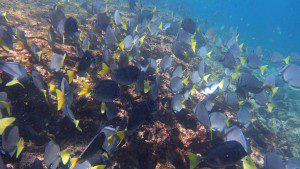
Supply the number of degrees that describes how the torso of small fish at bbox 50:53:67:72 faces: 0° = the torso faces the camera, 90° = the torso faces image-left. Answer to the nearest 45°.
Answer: approximately 90°

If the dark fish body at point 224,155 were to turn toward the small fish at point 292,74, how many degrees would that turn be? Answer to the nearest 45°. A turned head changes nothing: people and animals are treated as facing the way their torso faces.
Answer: approximately 45° to its left

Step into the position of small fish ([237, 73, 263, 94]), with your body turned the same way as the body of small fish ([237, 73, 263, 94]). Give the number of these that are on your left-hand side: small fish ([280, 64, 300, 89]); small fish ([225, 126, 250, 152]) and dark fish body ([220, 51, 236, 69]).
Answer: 1

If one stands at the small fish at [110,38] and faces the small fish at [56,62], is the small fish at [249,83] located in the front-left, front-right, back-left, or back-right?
back-left

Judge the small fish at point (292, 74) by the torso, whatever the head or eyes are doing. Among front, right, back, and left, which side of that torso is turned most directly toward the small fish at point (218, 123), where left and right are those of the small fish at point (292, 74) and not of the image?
left

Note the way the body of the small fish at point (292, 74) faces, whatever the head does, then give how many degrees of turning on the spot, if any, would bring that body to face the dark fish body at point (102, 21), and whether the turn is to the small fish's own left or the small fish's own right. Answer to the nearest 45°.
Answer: approximately 45° to the small fish's own left

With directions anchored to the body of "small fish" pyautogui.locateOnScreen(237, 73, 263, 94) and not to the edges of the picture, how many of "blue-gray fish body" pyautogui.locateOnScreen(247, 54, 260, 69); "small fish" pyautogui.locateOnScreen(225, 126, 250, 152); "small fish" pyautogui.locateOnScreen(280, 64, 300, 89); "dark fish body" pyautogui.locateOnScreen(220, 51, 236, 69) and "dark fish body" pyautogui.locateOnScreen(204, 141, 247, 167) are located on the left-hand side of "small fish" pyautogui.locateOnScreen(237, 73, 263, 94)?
2
